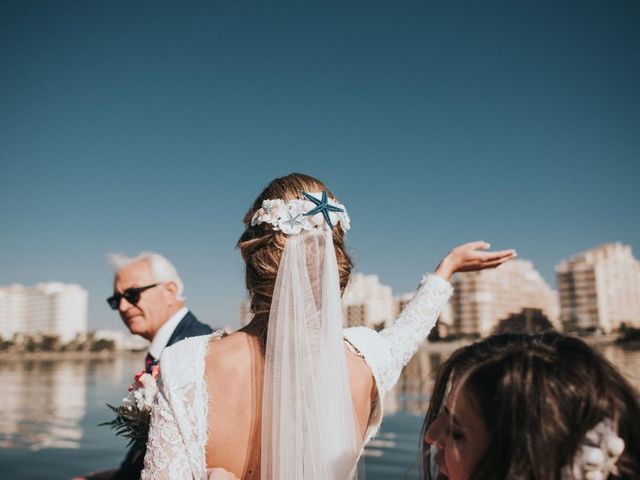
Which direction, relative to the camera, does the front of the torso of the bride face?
away from the camera

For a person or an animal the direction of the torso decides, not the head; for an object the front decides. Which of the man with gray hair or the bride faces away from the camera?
the bride

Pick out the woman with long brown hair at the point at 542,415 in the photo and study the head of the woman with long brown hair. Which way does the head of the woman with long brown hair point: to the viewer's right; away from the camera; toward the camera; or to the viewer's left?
to the viewer's left

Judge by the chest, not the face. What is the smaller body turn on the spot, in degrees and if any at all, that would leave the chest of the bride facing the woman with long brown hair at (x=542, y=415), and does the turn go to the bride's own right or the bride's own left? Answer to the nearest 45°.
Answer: approximately 135° to the bride's own right

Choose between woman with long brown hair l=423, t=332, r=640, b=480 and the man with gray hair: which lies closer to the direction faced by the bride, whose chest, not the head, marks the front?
the man with gray hair

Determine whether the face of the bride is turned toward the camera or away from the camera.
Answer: away from the camera

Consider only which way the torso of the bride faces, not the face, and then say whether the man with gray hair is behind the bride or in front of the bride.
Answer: in front
